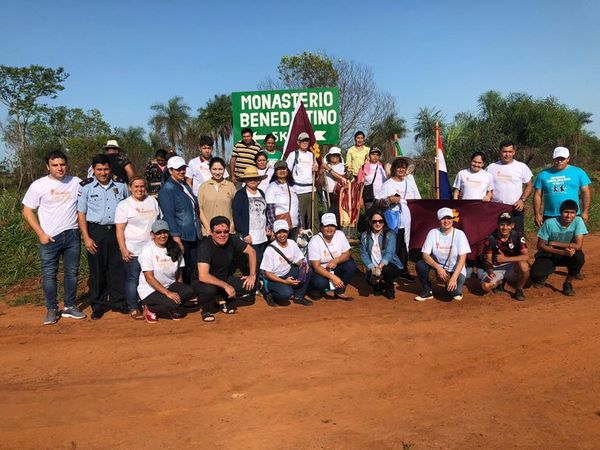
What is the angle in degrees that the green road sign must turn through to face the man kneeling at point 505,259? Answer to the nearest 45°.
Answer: approximately 45° to its left

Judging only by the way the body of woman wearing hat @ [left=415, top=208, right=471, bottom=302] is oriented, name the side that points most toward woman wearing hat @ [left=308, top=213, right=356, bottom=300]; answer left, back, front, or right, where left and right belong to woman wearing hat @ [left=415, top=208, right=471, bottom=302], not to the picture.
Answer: right

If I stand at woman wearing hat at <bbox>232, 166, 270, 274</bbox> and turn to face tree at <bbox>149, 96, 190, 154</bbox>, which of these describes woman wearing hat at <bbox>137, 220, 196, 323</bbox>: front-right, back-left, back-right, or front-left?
back-left

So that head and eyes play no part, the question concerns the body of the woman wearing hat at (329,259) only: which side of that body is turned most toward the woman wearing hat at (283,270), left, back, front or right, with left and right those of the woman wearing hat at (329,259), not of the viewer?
right

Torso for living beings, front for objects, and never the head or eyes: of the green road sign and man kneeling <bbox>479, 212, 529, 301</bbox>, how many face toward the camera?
2

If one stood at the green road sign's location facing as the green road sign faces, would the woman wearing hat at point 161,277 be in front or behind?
in front

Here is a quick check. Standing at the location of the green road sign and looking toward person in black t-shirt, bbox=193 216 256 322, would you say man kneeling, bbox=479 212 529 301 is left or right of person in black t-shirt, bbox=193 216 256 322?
left

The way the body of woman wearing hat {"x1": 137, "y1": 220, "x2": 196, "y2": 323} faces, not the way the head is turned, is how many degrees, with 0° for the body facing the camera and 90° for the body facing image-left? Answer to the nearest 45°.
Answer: approximately 315°
